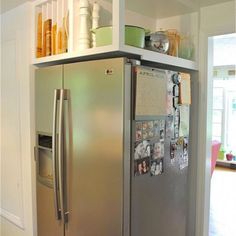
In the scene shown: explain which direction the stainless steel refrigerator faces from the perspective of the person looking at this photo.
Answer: facing the viewer and to the left of the viewer

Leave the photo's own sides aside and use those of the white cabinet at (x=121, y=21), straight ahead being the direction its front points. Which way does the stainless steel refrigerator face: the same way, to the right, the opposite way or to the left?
the same way

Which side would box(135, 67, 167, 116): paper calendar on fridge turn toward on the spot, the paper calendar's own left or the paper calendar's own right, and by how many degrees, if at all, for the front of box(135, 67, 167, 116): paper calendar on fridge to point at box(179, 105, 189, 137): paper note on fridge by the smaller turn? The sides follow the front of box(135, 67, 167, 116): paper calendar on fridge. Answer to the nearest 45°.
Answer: approximately 90° to the paper calendar's own left

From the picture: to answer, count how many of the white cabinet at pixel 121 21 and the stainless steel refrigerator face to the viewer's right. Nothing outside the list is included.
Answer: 0
